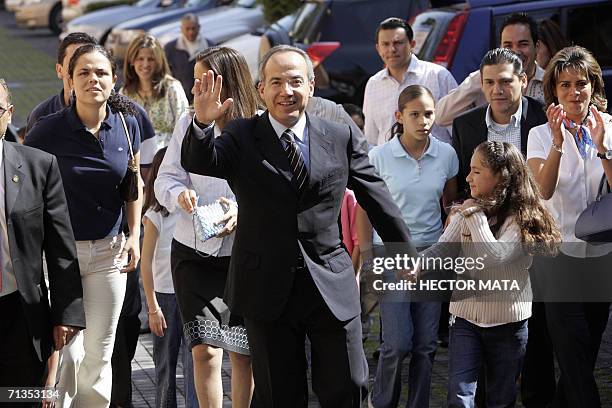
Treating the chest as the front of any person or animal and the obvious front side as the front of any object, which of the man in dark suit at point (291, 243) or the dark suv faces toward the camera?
the man in dark suit

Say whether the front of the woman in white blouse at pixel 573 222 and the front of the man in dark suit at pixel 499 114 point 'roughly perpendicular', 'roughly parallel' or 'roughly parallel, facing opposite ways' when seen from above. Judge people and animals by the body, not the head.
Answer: roughly parallel

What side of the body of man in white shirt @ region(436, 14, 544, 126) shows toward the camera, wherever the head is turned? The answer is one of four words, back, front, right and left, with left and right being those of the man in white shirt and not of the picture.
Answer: front

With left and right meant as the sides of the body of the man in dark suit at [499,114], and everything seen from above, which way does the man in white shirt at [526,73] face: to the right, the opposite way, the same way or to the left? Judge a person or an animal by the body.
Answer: the same way

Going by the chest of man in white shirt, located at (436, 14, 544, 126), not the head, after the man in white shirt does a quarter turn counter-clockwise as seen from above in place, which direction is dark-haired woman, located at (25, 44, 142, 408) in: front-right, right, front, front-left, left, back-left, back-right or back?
back-right

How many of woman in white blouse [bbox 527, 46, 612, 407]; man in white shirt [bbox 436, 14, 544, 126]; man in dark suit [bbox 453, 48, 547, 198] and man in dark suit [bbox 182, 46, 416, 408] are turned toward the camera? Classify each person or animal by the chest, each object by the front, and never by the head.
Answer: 4

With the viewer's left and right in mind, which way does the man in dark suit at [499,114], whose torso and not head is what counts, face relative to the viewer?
facing the viewer

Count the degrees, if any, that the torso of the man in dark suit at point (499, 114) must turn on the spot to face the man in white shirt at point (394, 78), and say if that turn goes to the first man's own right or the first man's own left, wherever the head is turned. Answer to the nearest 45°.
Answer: approximately 135° to the first man's own right

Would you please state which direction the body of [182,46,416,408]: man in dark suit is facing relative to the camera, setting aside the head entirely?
toward the camera

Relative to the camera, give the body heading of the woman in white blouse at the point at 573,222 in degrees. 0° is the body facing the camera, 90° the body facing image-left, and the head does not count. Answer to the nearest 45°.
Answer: approximately 0°

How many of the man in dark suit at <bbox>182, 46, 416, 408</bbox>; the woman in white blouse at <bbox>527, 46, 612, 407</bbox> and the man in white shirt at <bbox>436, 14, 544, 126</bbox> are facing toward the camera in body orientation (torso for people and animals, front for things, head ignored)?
3

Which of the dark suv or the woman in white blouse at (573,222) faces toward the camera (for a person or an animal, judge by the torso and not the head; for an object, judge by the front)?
the woman in white blouse

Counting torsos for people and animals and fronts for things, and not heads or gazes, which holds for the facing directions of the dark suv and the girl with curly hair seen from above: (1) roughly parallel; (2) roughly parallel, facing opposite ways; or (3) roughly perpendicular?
roughly parallel, facing opposite ways

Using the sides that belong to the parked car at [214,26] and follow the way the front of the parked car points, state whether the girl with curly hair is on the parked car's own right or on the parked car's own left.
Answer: on the parked car's own left

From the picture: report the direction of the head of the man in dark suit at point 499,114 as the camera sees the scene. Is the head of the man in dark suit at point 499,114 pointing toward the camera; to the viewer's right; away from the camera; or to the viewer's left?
toward the camera

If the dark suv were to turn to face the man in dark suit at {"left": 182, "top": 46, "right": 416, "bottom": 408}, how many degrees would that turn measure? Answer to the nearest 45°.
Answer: approximately 135° to its right

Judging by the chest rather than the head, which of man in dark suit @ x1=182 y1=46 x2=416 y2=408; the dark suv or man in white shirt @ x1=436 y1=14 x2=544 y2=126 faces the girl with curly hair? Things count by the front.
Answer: the man in white shirt

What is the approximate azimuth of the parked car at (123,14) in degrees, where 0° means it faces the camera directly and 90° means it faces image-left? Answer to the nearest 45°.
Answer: approximately 45°
